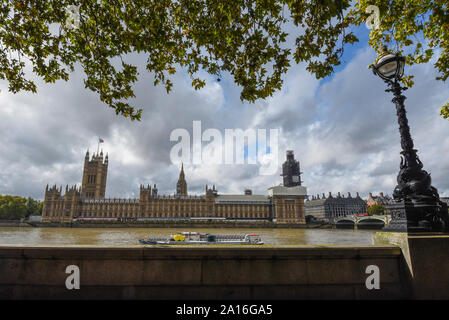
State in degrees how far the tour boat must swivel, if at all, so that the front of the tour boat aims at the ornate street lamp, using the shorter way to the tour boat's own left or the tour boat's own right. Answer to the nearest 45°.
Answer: approximately 90° to the tour boat's own left

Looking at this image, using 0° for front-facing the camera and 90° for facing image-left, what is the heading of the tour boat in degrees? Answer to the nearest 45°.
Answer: approximately 90°

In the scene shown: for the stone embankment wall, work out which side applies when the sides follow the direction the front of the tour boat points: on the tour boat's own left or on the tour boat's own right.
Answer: on the tour boat's own left
